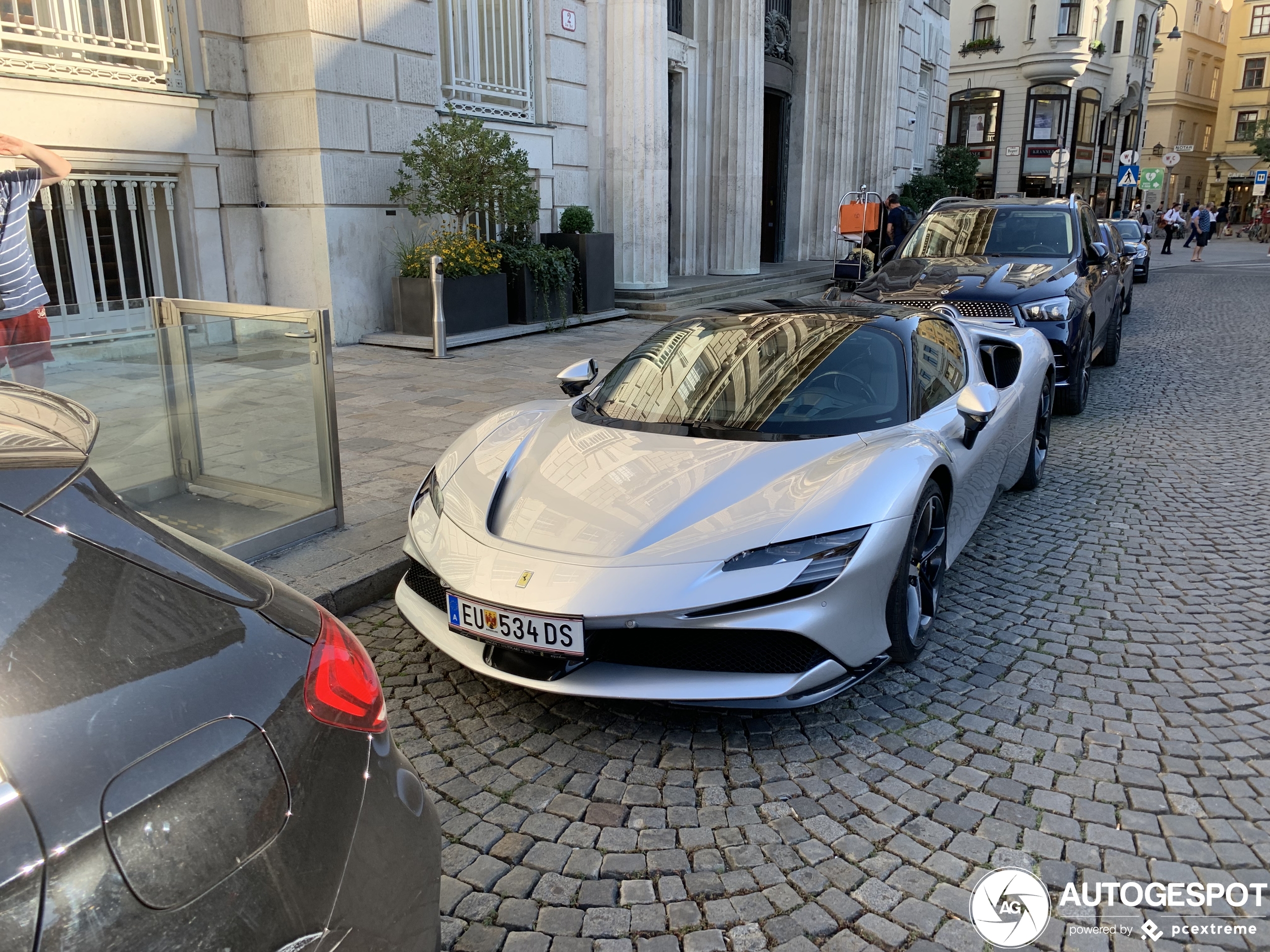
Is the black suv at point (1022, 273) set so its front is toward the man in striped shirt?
yes

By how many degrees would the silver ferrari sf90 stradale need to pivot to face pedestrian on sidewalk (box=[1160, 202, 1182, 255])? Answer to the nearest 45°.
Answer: approximately 180°

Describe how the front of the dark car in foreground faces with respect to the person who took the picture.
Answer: facing to the left of the viewer

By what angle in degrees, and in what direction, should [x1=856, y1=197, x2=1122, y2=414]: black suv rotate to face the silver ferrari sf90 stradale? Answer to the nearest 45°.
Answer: approximately 45° to its left

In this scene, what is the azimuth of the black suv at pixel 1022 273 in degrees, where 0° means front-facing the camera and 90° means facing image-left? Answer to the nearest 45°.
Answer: approximately 45°

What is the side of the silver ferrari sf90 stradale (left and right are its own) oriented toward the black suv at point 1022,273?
back

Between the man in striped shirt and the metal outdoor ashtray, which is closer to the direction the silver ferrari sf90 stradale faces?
the man in striped shirt

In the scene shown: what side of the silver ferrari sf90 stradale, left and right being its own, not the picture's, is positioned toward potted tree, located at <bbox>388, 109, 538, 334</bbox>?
right

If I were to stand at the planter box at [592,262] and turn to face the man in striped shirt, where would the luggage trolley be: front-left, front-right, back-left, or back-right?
back-left

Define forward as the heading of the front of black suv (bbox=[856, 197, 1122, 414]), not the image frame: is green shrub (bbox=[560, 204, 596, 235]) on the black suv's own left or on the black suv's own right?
on the black suv's own right
